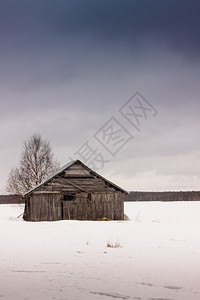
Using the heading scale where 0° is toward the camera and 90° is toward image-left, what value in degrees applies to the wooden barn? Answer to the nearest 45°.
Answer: approximately 0°
